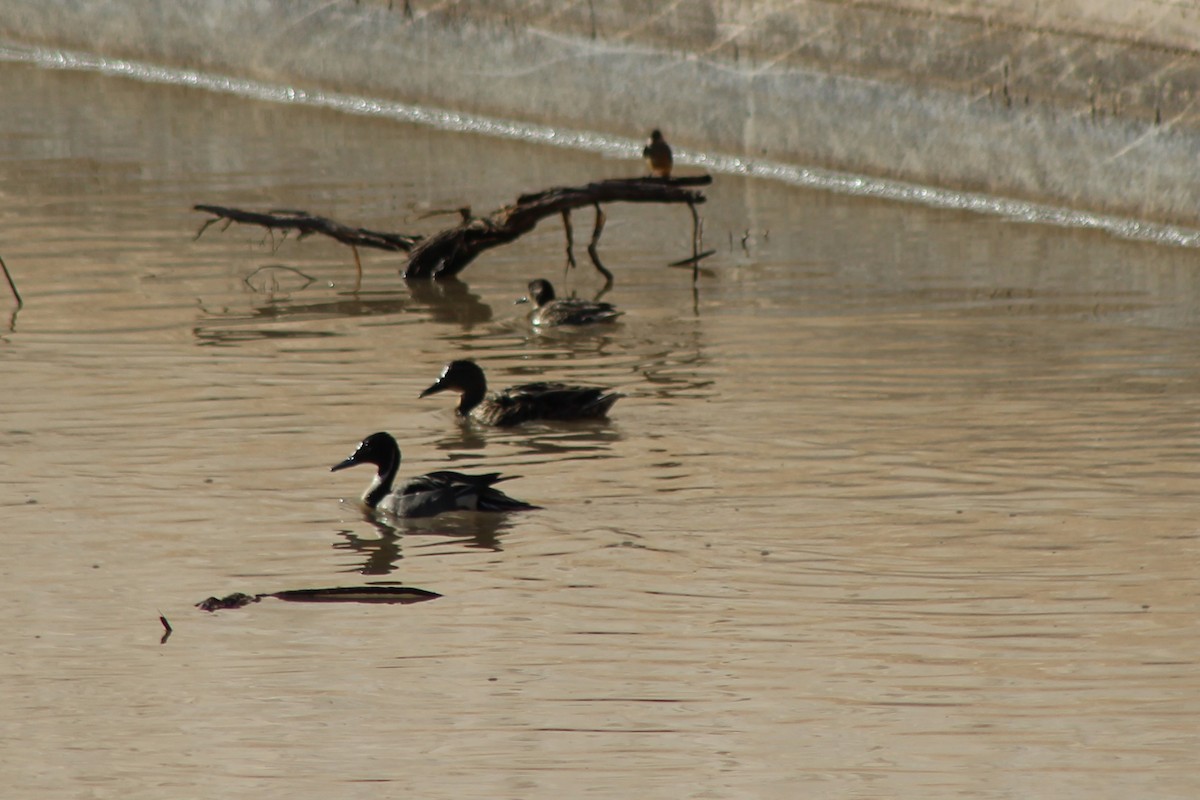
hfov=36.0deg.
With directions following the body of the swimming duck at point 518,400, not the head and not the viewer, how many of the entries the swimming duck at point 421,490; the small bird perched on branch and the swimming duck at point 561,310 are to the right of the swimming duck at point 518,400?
2

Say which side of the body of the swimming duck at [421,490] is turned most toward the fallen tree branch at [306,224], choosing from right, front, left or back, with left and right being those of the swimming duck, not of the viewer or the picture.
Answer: right

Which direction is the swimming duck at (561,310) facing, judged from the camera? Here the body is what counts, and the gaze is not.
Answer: to the viewer's left

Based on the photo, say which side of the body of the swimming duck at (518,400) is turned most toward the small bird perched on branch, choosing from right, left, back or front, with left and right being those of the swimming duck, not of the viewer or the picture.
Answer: right

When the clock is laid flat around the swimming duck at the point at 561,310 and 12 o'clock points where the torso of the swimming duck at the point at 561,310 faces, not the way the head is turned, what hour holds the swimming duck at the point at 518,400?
the swimming duck at the point at 518,400 is roughly at 9 o'clock from the swimming duck at the point at 561,310.

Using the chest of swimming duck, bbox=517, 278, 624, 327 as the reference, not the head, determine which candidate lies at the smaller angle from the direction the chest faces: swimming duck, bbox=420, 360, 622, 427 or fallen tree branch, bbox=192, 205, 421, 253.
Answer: the fallen tree branch

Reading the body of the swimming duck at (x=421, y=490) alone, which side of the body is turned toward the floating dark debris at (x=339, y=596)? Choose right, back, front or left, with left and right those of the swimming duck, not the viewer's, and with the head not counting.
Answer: left

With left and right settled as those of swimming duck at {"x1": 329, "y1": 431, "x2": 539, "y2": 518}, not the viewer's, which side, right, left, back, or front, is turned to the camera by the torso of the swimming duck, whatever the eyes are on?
left

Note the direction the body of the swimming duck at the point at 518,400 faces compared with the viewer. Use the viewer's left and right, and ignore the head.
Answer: facing to the left of the viewer
